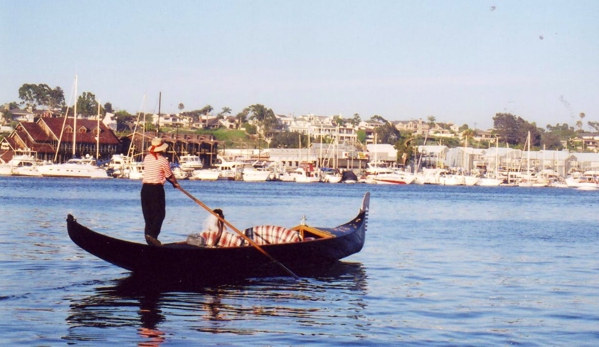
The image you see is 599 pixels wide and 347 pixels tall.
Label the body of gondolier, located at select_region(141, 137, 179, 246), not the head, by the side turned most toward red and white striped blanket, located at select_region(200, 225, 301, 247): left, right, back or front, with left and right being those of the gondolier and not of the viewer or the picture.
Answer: front

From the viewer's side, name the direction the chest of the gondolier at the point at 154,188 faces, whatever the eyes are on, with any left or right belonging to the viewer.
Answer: facing away from the viewer and to the right of the viewer

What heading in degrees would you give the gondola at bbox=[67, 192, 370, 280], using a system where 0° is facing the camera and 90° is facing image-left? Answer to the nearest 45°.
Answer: approximately 270°

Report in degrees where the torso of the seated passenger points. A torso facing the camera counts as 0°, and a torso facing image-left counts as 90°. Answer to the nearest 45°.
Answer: approximately 270°

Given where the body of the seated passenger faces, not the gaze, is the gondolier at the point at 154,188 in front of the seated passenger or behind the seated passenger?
behind
